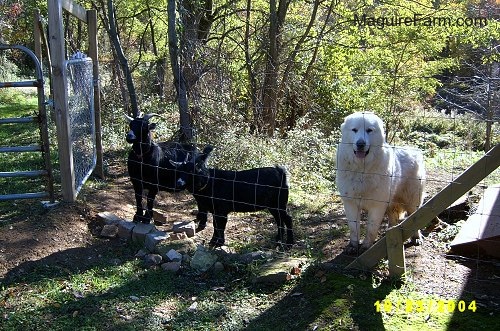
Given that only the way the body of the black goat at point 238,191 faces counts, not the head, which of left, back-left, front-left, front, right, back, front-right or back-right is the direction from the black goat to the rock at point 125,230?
front

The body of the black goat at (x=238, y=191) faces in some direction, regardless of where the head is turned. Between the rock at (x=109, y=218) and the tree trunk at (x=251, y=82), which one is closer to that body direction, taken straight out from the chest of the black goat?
the rock

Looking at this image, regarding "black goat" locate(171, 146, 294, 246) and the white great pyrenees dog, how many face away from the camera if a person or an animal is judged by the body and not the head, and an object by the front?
0

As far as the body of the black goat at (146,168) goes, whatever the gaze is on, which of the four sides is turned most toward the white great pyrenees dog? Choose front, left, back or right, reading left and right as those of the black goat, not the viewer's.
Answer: left

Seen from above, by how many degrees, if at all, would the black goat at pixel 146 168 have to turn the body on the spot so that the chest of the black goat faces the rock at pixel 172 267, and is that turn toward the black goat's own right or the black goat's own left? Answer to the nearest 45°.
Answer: approximately 45° to the black goat's own left

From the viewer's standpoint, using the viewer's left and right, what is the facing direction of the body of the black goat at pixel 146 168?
facing the viewer and to the left of the viewer

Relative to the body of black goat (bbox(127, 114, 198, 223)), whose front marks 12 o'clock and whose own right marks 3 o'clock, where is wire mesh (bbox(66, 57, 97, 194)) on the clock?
The wire mesh is roughly at 3 o'clock from the black goat.

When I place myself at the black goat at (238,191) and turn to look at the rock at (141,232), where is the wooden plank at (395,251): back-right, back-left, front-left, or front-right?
back-left

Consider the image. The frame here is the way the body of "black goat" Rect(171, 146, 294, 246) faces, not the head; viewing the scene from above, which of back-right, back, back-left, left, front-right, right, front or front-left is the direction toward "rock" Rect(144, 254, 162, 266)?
front-left

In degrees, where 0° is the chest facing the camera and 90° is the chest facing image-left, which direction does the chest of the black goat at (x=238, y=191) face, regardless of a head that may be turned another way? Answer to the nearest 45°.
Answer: approximately 90°

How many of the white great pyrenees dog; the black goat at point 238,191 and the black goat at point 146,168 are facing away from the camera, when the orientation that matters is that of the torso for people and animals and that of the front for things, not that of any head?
0

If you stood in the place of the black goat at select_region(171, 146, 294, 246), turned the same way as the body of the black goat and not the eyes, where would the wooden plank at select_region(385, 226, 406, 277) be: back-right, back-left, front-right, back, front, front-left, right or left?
back-left

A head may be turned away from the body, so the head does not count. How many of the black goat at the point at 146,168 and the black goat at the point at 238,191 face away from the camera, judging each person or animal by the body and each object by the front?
0

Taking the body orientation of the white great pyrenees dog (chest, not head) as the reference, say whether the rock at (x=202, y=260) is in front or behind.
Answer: in front

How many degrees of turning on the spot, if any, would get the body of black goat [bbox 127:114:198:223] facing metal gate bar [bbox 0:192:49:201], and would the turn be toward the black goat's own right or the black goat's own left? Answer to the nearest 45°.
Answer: approximately 45° to the black goat's own right

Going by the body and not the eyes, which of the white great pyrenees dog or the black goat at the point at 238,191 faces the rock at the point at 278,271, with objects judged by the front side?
the white great pyrenees dog

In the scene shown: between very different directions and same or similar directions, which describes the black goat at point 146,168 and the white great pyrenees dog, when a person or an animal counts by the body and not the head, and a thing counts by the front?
same or similar directions

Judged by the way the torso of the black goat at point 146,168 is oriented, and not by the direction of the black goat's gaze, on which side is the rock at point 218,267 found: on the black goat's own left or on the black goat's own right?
on the black goat's own left
